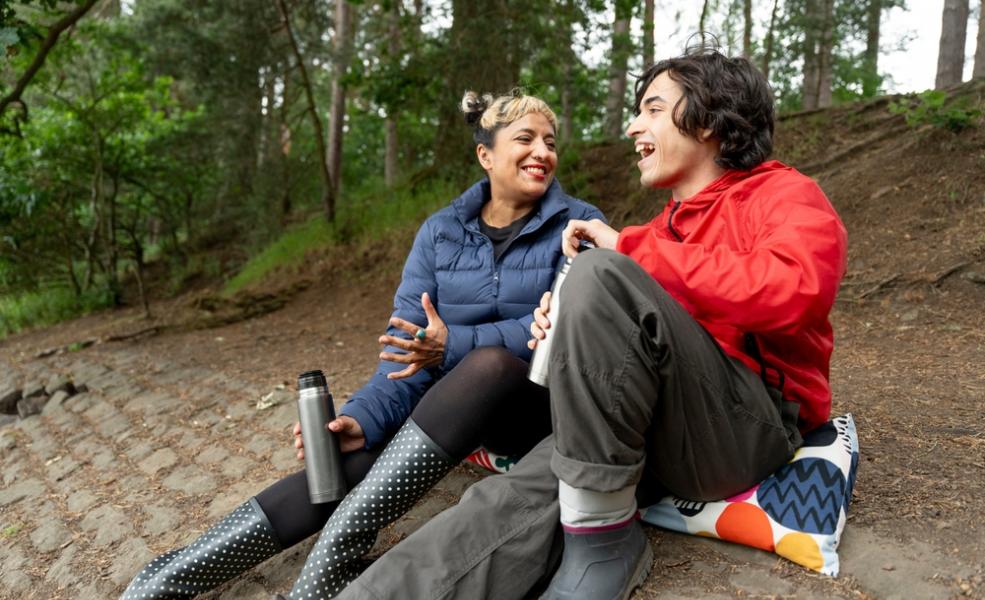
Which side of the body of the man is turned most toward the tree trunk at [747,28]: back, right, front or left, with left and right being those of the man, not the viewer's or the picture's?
right

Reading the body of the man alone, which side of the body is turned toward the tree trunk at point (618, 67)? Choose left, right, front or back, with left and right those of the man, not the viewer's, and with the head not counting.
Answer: right

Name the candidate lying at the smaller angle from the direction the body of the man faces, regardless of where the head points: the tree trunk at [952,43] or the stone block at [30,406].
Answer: the stone block

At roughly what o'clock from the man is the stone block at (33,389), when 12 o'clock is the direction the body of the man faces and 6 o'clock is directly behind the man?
The stone block is roughly at 1 o'clock from the man.

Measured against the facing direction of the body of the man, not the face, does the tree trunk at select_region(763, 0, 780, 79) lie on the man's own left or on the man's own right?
on the man's own right

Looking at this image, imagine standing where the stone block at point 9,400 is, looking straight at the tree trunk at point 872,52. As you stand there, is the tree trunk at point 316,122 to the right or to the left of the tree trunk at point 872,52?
left

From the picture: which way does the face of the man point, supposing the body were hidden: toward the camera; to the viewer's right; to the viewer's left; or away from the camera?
to the viewer's left

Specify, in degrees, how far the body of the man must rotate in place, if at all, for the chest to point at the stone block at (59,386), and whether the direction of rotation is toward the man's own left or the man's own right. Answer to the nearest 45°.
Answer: approximately 45° to the man's own right

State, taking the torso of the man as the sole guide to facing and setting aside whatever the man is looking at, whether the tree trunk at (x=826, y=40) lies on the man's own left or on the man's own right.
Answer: on the man's own right

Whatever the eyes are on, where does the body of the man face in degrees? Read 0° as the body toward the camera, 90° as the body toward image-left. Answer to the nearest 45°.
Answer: approximately 90°

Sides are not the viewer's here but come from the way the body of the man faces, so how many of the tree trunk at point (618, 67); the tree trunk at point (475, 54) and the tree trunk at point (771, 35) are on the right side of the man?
3

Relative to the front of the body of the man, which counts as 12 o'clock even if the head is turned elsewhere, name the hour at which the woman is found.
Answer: The woman is roughly at 1 o'clock from the man.
